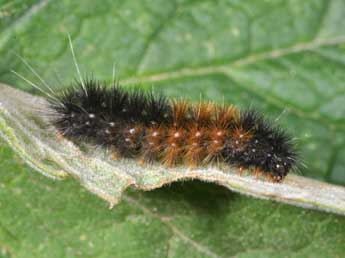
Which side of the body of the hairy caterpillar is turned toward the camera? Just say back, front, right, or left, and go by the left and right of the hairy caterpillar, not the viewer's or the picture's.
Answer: right
